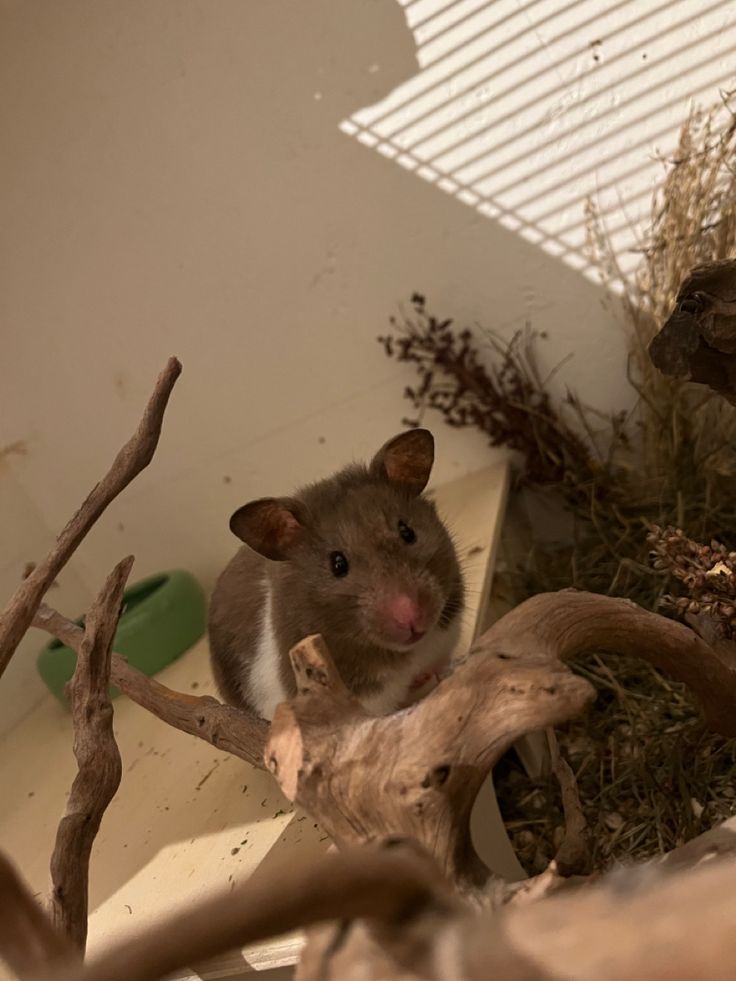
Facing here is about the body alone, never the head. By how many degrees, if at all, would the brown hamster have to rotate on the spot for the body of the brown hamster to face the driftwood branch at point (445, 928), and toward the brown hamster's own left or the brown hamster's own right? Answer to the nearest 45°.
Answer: approximately 45° to the brown hamster's own right

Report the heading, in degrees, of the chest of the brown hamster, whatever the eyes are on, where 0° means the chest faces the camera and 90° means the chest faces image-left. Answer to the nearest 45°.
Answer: approximately 315°

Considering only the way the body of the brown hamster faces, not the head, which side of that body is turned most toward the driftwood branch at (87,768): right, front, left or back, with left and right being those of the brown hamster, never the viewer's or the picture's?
right

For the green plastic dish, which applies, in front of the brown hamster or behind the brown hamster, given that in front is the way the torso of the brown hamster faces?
behind
